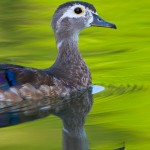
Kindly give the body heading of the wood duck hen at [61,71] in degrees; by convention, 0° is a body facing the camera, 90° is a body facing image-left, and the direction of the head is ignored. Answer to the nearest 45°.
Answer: approximately 270°
